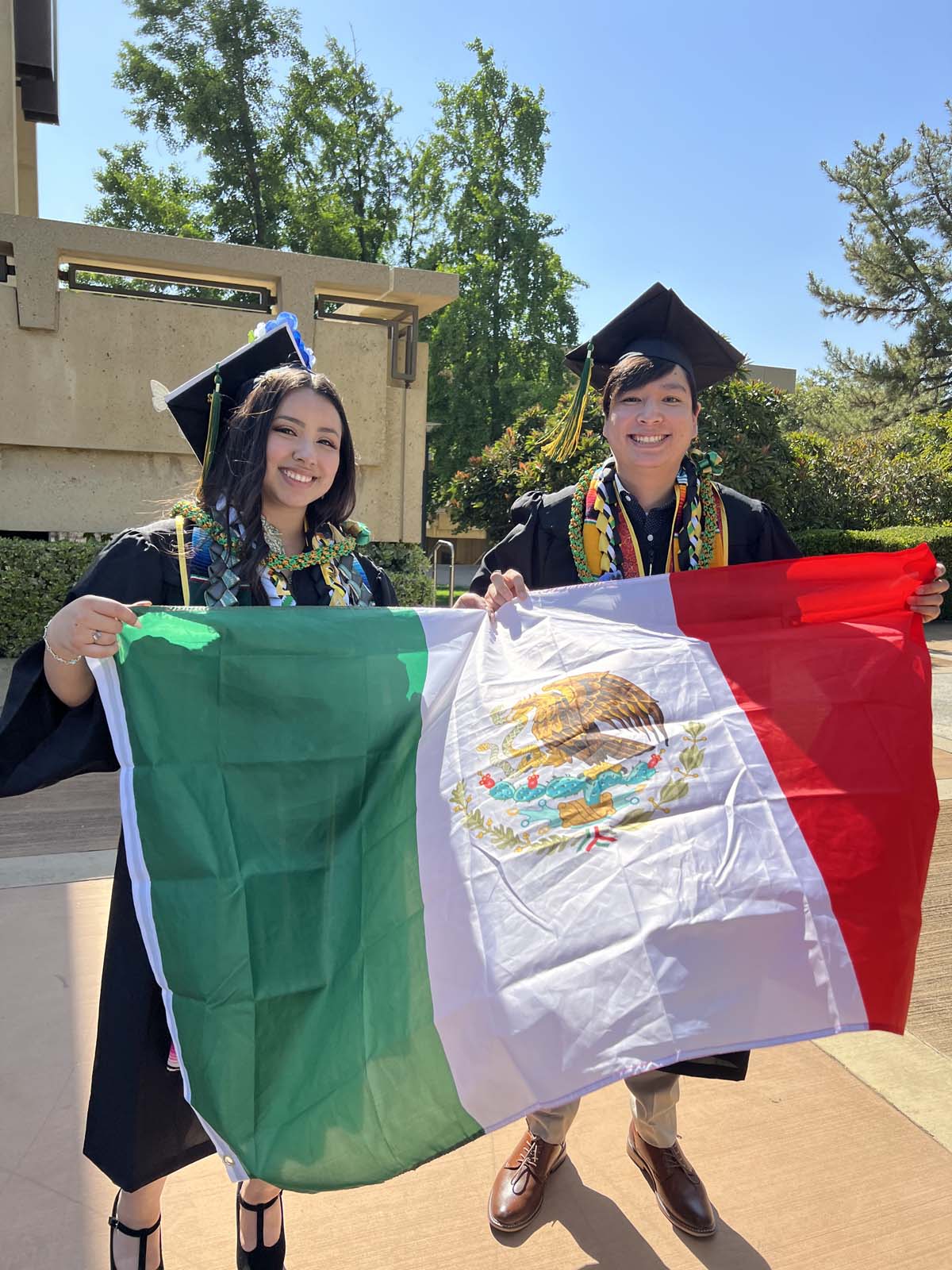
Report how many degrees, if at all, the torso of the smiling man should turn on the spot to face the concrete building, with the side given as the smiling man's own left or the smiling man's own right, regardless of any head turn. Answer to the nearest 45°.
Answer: approximately 135° to the smiling man's own right

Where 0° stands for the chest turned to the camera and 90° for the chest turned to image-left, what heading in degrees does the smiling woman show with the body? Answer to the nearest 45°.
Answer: approximately 0°

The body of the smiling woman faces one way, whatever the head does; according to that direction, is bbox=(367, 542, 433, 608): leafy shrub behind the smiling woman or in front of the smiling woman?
behind

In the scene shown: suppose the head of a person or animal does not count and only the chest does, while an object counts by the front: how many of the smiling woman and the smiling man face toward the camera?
2

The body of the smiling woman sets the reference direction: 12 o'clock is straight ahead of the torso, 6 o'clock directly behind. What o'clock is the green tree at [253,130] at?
The green tree is roughly at 6 o'clock from the smiling woman.

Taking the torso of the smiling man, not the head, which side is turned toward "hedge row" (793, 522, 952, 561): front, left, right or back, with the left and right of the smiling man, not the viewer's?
back

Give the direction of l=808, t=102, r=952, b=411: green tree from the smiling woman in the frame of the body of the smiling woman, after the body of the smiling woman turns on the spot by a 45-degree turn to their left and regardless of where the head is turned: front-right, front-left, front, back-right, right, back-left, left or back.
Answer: left

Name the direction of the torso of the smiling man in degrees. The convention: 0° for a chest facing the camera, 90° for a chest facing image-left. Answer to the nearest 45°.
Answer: approximately 0°

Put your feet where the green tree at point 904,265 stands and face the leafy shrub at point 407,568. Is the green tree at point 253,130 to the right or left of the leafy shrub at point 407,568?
right

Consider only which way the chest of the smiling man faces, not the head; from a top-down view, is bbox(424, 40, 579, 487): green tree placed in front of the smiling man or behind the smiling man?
behind

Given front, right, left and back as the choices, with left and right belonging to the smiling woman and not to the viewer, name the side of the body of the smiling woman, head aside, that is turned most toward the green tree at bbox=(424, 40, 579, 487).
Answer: back

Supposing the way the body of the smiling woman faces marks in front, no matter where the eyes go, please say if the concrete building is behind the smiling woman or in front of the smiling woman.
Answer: behind

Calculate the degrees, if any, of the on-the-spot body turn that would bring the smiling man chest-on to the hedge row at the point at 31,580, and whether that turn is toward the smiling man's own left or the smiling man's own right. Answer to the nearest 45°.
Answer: approximately 135° to the smiling man's own right

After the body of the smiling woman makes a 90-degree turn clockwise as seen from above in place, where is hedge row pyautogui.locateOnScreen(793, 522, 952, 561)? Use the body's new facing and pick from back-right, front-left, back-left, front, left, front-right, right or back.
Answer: back-right

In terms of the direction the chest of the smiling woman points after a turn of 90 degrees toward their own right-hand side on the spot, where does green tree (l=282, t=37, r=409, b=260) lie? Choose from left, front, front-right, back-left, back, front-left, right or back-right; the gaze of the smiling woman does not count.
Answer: right

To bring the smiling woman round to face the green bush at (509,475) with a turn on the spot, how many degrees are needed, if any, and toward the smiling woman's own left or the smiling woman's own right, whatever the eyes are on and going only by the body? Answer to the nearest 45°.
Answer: approximately 135° to the smiling woman's own left
